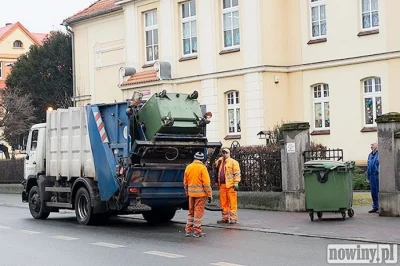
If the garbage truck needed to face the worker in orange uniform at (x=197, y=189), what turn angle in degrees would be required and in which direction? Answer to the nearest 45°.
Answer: approximately 180°

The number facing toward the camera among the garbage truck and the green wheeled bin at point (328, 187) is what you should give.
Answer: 1

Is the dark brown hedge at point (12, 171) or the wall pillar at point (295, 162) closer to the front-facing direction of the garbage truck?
the dark brown hedge

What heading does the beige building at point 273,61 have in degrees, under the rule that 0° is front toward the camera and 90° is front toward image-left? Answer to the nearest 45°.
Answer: approximately 45°

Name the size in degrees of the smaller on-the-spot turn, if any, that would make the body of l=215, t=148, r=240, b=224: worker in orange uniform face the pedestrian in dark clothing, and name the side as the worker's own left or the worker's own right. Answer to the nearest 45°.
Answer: approximately 135° to the worker's own left

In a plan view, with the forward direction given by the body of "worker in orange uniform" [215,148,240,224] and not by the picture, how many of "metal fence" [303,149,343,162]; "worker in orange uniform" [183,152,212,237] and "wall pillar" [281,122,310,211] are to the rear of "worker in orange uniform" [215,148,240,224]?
2

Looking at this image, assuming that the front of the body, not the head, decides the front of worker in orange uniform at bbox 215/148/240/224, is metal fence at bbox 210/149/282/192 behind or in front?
behind

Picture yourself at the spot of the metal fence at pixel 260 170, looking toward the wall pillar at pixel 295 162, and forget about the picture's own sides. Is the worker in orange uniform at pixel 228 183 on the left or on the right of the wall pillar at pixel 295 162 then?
right

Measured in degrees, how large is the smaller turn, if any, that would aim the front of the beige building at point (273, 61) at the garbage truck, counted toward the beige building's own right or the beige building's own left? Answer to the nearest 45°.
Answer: approximately 45° to the beige building's own left

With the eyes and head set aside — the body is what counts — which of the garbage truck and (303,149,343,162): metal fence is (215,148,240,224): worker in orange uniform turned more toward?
the garbage truck

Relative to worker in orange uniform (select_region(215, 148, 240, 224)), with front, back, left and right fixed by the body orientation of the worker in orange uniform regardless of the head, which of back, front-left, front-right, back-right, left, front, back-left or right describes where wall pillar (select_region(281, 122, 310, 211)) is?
back

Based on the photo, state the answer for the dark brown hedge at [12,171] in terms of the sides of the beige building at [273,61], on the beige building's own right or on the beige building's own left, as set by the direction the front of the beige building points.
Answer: on the beige building's own right

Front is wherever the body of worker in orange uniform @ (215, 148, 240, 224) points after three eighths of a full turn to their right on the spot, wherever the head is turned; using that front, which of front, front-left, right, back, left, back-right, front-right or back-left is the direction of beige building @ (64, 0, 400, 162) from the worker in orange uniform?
front

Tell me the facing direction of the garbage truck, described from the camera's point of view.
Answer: facing away from the viewer and to the left of the viewer

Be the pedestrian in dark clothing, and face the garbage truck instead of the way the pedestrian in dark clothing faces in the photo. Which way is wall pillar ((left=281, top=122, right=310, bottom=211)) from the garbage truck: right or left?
right
